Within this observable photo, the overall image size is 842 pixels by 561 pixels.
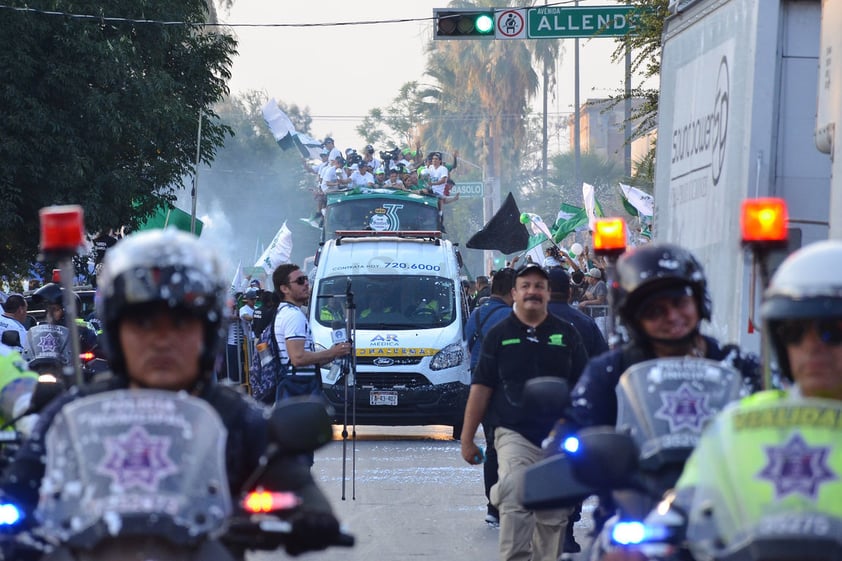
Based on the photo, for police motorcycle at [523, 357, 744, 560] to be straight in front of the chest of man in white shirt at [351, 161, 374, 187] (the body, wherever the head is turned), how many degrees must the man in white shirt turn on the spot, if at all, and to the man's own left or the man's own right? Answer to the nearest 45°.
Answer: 0° — they already face it

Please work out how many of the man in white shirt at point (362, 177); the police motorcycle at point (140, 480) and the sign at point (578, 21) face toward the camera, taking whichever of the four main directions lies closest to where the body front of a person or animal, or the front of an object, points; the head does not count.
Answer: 3

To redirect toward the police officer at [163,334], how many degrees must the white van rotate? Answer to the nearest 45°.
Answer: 0° — it already faces them

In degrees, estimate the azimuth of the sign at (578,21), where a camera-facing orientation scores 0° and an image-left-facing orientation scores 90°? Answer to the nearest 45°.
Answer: approximately 0°

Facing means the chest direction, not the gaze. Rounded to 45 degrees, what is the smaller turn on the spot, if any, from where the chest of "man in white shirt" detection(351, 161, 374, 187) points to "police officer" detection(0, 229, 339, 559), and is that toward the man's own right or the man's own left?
0° — they already face them

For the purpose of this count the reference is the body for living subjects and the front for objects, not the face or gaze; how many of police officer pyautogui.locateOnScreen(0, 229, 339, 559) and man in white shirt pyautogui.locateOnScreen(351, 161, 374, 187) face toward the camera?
2

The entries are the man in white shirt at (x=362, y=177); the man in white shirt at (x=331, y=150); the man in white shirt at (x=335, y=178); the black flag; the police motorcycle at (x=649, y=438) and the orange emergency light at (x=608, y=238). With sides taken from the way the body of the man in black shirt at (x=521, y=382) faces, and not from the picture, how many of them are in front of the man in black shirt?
2
